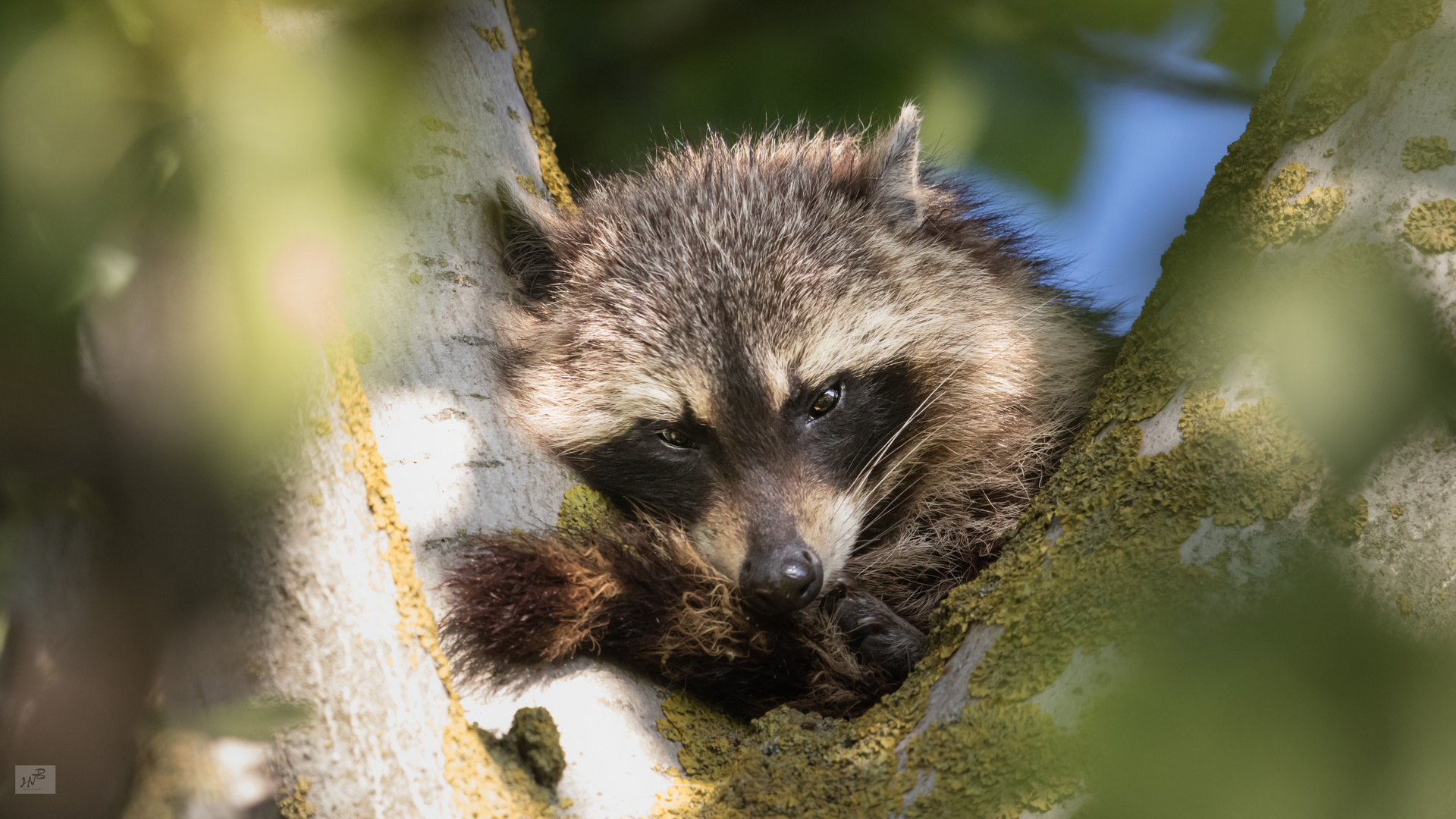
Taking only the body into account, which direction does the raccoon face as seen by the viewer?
toward the camera
